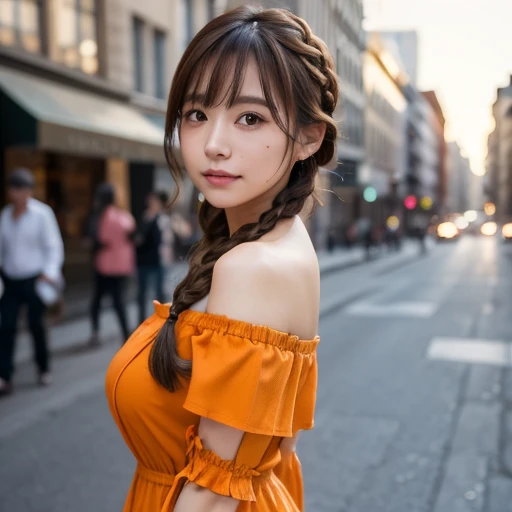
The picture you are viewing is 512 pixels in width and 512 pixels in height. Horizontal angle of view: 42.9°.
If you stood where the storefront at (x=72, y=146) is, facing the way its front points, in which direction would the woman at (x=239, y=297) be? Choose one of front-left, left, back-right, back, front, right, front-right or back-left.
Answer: front-right

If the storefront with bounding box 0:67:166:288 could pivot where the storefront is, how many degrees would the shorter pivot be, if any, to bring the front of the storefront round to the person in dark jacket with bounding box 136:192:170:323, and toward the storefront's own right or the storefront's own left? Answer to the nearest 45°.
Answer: approximately 45° to the storefront's own right

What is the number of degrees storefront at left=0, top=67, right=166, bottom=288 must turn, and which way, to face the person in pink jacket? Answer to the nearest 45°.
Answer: approximately 45° to its right

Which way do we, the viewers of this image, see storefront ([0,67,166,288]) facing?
facing the viewer and to the right of the viewer

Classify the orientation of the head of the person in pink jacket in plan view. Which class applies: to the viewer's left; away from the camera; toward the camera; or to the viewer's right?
away from the camera
